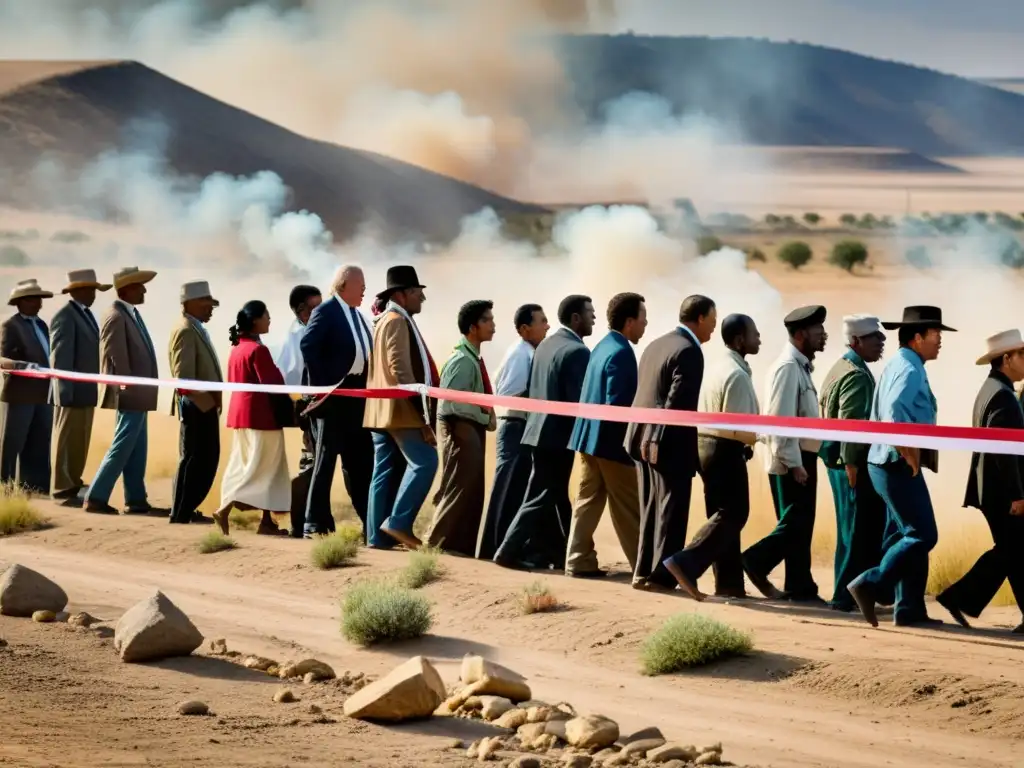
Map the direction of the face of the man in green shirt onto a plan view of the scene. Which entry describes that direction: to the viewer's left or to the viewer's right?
to the viewer's right

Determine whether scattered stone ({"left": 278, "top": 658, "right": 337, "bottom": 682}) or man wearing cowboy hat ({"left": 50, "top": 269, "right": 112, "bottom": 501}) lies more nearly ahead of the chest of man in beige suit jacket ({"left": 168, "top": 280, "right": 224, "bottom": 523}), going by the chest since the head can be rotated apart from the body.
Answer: the scattered stone

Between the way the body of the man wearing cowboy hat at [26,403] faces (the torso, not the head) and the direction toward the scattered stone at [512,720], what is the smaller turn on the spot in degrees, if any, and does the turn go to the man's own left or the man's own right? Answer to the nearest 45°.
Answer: approximately 45° to the man's own right

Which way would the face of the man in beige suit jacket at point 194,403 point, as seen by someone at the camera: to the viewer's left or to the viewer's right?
to the viewer's right

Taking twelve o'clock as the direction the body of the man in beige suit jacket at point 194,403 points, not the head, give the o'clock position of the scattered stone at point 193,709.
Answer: The scattered stone is roughly at 3 o'clock from the man in beige suit jacket.

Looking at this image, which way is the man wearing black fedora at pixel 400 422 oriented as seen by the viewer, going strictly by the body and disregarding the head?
to the viewer's right

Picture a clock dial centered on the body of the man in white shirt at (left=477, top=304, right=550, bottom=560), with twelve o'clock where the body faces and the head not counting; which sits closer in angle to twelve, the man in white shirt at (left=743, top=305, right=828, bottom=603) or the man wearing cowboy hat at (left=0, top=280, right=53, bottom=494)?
the man in white shirt

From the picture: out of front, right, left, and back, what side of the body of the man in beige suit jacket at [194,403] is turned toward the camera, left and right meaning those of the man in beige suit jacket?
right

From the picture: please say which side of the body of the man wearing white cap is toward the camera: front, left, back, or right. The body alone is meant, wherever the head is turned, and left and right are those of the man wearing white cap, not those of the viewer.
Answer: right

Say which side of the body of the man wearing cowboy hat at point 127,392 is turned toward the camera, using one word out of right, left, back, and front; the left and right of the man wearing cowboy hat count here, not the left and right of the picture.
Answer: right

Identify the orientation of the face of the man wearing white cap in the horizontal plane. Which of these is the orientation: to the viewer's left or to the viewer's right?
to the viewer's right

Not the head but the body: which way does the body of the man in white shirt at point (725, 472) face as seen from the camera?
to the viewer's right
